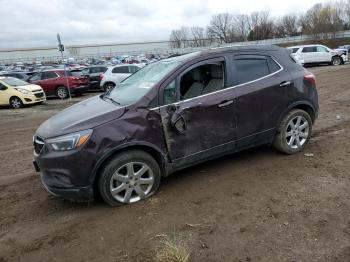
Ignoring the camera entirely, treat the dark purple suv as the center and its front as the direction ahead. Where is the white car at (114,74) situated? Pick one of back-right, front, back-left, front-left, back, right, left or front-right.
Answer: back-right

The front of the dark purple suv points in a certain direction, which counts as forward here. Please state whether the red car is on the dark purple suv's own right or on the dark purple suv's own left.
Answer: on the dark purple suv's own right

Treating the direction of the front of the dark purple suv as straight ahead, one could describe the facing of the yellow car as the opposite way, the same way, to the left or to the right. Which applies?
to the left

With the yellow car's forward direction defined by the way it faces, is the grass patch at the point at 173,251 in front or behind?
in front

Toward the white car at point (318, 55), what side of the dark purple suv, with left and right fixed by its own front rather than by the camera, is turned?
back

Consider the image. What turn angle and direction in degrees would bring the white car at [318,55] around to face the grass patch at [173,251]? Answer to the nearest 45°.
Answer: approximately 90° to its right

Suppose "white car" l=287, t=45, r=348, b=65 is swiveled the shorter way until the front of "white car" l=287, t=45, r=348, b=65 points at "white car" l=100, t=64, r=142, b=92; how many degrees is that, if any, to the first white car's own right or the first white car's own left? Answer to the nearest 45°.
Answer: approximately 135° to the first white car's own right

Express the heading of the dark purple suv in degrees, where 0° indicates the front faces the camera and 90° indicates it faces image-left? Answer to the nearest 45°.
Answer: approximately 45°

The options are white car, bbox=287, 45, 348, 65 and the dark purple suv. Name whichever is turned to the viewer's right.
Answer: the white car

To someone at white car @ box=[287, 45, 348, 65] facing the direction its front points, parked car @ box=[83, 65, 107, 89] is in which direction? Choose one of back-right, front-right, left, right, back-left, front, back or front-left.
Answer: back-right

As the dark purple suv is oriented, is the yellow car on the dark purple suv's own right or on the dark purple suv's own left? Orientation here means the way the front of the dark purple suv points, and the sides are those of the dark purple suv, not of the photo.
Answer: on the dark purple suv's own right

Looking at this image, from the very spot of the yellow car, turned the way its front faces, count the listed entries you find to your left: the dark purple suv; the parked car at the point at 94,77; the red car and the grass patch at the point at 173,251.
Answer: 2
